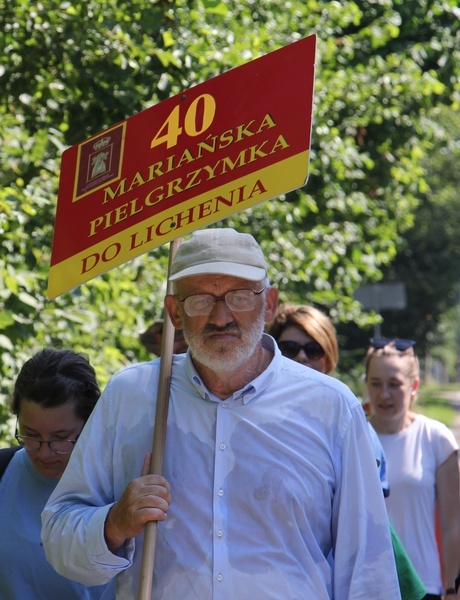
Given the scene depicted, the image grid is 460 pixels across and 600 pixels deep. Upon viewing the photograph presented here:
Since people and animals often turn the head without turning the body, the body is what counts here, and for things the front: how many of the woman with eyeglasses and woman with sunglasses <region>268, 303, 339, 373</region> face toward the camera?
2

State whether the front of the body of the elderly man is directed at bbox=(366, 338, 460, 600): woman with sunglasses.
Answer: no

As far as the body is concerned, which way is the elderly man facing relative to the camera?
toward the camera

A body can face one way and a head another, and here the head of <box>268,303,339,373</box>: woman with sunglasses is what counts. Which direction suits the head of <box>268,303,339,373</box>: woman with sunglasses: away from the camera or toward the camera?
toward the camera

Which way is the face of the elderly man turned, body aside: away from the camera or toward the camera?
toward the camera

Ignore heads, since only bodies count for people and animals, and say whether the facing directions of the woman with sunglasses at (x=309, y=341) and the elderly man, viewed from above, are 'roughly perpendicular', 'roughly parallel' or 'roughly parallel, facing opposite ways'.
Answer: roughly parallel

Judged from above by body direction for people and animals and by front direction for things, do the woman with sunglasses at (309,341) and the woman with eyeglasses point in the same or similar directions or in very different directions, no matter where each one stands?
same or similar directions

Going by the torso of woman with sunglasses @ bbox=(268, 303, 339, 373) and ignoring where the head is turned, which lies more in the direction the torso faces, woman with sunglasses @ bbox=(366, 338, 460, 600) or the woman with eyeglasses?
the woman with eyeglasses

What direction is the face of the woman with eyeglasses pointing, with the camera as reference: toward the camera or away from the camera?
toward the camera

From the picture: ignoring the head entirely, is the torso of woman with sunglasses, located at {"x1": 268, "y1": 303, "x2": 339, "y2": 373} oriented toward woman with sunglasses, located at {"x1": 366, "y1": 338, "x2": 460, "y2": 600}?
no

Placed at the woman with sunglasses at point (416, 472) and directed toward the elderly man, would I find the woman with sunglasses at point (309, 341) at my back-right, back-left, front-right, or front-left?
front-right

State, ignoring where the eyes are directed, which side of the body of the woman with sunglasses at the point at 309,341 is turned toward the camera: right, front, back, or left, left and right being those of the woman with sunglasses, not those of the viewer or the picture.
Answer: front

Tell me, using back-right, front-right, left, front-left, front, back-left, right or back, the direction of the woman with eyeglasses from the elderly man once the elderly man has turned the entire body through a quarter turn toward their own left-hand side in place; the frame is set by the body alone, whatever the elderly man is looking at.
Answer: back-left

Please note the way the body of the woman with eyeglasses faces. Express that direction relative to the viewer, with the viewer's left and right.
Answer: facing the viewer

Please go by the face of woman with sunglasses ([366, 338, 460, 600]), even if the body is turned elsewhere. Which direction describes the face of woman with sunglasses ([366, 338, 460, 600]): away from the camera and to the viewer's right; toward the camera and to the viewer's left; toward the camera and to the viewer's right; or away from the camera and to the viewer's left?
toward the camera and to the viewer's left
